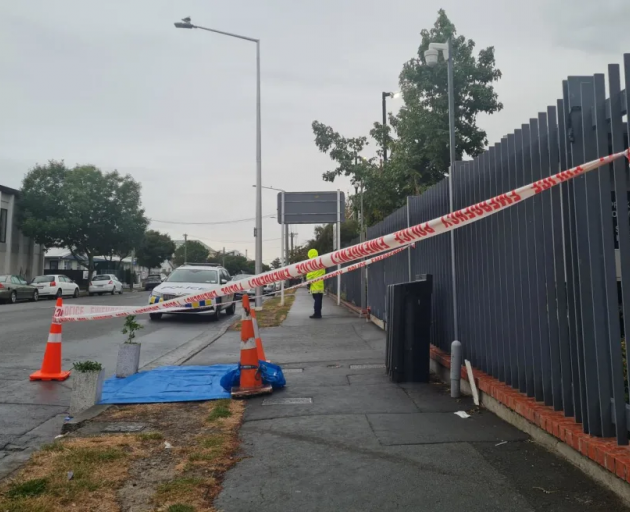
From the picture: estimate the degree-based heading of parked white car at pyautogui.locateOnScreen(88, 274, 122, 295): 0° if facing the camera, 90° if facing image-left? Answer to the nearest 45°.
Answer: approximately 225°

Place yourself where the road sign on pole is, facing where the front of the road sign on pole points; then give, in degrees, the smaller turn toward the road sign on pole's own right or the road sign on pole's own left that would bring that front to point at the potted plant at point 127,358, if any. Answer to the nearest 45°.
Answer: approximately 180°

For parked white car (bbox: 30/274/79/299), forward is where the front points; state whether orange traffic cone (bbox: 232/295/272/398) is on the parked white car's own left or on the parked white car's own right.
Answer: on the parked white car's own right

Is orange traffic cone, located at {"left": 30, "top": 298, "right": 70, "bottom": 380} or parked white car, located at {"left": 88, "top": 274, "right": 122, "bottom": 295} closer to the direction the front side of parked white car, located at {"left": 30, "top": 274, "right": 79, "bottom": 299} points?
the parked white car

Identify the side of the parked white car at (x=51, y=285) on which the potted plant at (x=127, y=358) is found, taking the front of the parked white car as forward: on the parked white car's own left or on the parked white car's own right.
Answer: on the parked white car's own right

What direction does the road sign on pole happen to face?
away from the camera

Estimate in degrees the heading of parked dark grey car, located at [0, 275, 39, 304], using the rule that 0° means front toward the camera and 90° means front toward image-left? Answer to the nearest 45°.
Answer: approximately 225°

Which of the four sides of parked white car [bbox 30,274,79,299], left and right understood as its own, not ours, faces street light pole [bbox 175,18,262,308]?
right

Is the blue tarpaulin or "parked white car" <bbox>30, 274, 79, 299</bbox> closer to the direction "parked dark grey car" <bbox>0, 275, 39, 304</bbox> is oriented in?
the parked white car

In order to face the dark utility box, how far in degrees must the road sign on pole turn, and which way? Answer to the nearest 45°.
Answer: approximately 180°
